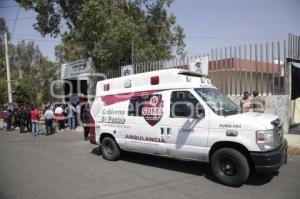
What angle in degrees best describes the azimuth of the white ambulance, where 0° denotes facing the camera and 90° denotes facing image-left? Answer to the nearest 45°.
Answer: approximately 315°

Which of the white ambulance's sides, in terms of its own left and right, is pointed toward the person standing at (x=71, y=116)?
back

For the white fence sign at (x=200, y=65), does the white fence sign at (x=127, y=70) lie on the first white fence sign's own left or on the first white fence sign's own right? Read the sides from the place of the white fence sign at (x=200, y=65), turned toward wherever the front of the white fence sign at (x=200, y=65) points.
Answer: on the first white fence sign's own right

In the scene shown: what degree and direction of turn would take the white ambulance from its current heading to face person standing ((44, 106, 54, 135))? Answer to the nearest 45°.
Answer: approximately 180°

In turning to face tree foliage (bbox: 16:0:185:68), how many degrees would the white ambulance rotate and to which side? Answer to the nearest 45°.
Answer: approximately 135° to its left

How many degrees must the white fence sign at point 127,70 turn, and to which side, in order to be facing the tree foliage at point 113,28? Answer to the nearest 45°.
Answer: approximately 180°

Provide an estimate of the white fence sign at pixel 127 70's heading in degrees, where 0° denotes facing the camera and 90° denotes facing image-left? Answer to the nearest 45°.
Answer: approximately 0°

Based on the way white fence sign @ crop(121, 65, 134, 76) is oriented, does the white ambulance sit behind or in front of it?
in front

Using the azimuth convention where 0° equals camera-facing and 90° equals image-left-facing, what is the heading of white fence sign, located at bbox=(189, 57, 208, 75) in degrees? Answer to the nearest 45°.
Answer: approximately 0°

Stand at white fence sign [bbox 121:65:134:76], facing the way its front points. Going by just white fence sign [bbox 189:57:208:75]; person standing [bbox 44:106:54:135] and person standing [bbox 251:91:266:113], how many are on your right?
1

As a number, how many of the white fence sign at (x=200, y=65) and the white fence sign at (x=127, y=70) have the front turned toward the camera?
2

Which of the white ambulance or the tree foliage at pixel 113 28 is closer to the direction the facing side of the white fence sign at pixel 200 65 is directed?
the white ambulance

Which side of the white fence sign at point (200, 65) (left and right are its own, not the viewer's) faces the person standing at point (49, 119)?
right
